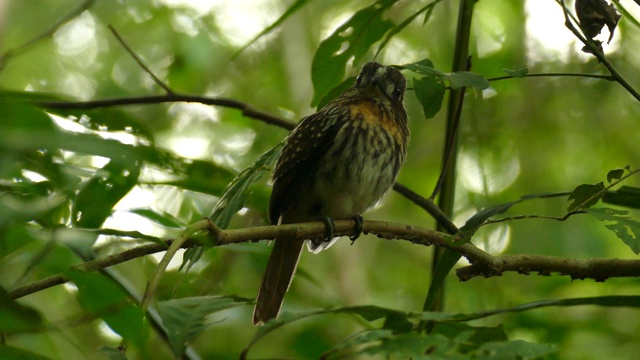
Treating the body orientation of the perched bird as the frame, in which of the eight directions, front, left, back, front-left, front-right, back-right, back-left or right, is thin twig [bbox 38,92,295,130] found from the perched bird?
right

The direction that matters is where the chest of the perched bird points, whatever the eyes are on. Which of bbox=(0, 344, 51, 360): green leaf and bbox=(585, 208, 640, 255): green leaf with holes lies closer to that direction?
the green leaf with holes

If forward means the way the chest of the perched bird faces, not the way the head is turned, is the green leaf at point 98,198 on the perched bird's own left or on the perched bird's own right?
on the perched bird's own right

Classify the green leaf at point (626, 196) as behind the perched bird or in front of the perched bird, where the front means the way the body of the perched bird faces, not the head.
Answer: in front

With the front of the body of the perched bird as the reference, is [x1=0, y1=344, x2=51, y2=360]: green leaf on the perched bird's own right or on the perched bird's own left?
on the perched bird's own right

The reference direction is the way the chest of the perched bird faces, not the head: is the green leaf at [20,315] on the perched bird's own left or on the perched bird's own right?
on the perched bird's own right

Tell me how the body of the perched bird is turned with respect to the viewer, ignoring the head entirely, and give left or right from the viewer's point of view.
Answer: facing the viewer and to the right of the viewer

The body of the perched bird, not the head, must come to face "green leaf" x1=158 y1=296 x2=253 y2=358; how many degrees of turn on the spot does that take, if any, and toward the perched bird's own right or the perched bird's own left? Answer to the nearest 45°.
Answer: approximately 45° to the perched bird's own right

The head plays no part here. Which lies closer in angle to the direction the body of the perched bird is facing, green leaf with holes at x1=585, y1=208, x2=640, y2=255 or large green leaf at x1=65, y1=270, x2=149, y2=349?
the green leaf with holes
